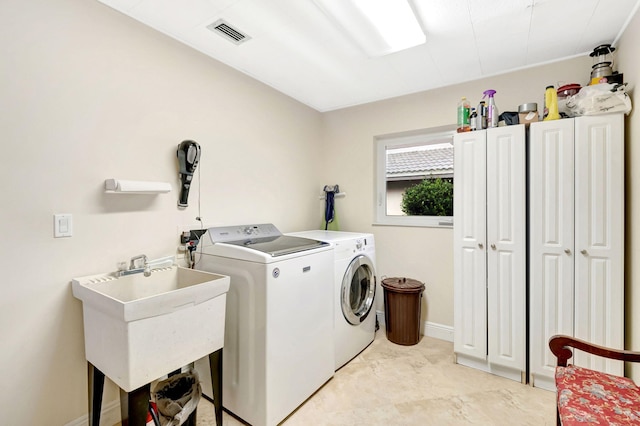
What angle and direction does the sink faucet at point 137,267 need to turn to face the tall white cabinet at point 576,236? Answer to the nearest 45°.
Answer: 0° — it already faces it

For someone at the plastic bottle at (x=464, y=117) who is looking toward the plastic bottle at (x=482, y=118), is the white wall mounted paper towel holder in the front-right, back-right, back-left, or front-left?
back-right

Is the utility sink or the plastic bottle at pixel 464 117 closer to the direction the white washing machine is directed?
the plastic bottle

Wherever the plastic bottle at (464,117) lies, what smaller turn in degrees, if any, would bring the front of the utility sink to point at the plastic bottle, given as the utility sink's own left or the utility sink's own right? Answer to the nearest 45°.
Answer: approximately 45° to the utility sink's own left

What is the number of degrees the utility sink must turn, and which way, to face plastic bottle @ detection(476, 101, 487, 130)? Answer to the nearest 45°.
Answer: approximately 45° to its left

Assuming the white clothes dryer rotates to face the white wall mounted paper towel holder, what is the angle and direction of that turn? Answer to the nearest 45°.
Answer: approximately 90° to its right

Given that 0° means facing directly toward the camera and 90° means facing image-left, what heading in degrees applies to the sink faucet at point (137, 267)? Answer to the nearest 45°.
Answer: approximately 315°

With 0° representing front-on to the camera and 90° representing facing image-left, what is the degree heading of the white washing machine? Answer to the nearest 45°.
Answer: approximately 315°
